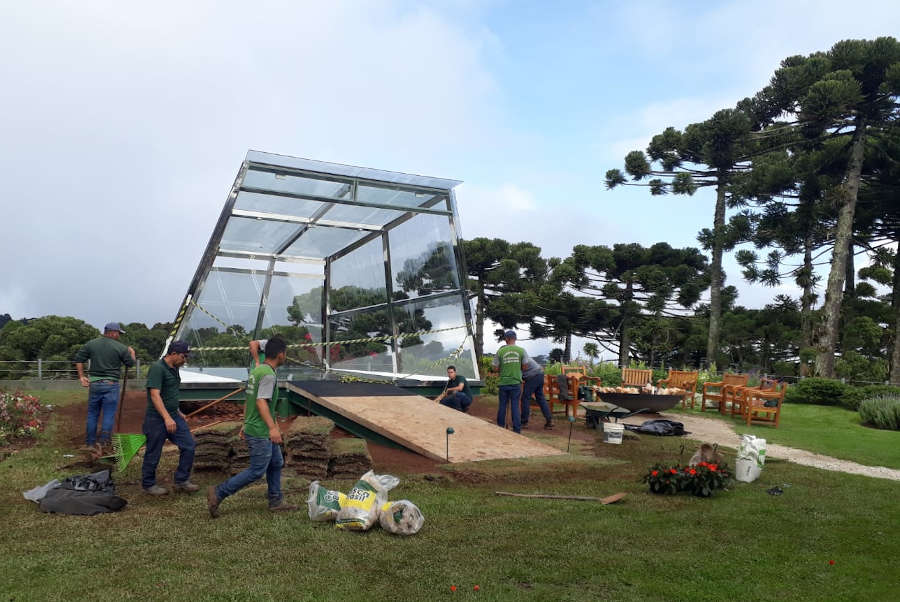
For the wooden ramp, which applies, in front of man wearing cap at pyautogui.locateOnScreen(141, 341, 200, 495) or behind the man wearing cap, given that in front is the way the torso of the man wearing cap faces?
in front

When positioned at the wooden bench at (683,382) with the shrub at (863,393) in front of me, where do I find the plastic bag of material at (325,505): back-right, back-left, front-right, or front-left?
back-right

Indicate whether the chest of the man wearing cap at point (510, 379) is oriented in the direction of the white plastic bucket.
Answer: no

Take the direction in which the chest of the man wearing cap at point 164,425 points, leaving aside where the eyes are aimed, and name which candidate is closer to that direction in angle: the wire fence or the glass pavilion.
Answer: the glass pavilion

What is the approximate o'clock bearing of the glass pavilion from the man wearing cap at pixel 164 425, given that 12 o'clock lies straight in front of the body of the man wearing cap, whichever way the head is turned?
The glass pavilion is roughly at 10 o'clock from the man wearing cap.

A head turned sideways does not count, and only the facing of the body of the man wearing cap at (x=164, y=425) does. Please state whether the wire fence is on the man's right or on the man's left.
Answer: on the man's left

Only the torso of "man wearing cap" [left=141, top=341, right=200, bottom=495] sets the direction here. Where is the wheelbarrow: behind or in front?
in front

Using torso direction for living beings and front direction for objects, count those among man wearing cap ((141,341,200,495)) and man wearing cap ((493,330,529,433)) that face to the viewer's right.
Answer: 1

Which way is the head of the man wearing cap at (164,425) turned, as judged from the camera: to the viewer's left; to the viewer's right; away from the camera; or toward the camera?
to the viewer's right

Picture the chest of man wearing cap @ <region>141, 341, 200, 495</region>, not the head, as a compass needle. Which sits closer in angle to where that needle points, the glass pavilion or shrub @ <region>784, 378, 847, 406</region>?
the shrub

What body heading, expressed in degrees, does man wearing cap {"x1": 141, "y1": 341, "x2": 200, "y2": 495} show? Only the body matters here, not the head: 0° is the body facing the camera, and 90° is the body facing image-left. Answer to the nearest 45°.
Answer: approximately 270°

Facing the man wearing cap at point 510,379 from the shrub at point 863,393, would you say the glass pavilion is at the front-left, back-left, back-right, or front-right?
front-right

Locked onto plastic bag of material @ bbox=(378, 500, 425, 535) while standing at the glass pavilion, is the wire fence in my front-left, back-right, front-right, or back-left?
back-right
